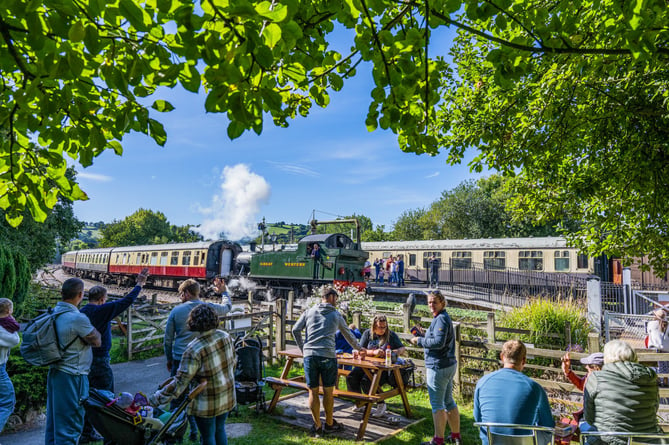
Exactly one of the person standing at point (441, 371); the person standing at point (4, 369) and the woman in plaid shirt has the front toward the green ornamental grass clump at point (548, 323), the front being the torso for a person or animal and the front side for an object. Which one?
the person standing at point (4, 369)

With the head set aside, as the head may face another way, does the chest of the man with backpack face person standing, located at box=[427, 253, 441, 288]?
yes

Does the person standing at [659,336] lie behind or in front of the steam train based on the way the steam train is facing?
behind

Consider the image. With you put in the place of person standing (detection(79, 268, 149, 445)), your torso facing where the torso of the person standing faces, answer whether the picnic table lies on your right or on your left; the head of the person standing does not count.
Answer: on your right

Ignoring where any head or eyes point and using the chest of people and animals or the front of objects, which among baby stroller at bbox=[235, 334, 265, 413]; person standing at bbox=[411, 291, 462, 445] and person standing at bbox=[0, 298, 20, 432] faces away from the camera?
the baby stroller

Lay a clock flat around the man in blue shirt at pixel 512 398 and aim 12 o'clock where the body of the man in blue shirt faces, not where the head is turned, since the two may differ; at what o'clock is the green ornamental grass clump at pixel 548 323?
The green ornamental grass clump is roughly at 12 o'clock from the man in blue shirt.

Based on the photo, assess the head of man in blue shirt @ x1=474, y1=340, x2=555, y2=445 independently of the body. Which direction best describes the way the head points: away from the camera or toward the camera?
away from the camera

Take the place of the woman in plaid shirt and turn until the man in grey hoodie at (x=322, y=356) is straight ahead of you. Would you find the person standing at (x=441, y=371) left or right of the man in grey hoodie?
right

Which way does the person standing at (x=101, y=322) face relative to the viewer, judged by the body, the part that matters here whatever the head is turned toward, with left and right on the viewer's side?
facing away from the viewer and to the right of the viewer

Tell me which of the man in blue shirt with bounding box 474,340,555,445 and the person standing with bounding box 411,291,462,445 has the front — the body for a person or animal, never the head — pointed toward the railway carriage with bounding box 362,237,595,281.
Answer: the man in blue shirt

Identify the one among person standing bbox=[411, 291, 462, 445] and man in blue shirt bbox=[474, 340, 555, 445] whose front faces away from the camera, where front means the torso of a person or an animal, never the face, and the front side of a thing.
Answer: the man in blue shirt

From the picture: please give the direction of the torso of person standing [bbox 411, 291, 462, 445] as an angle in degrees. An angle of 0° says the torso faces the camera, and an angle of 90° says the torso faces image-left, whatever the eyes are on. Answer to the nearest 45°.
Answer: approximately 90°

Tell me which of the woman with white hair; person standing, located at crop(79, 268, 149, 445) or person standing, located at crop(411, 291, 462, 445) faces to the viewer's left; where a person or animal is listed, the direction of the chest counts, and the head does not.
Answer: person standing, located at crop(411, 291, 462, 445)

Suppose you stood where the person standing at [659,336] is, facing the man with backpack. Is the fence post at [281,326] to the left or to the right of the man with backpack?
right

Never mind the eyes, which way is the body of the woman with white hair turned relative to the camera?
away from the camera
